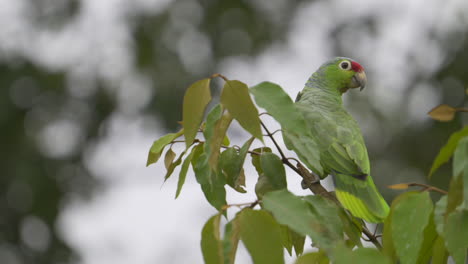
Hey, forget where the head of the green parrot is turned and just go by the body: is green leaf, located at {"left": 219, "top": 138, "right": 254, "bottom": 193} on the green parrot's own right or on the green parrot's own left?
on the green parrot's own left

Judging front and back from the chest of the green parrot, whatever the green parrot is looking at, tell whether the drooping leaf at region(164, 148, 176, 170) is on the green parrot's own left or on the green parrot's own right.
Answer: on the green parrot's own left

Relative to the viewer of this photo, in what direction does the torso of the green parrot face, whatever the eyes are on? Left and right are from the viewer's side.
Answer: facing away from the viewer and to the left of the viewer

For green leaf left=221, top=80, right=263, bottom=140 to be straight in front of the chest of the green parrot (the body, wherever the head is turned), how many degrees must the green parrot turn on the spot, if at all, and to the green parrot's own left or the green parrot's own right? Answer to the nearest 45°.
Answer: approximately 135° to the green parrot's own left

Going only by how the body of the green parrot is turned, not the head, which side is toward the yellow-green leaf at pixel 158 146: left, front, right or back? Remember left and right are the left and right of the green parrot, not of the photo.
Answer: left

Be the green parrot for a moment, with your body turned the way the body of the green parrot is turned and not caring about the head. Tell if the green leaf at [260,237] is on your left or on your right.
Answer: on your left
